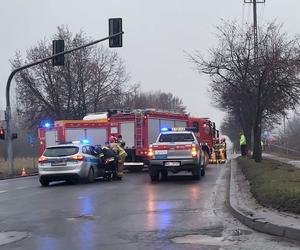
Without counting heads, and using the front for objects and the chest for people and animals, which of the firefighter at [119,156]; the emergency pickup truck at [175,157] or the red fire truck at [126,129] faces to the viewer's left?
the firefighter

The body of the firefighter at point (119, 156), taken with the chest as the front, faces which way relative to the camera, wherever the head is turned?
to the viewer's left

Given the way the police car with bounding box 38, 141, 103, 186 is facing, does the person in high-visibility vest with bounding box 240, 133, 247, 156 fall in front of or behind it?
in front

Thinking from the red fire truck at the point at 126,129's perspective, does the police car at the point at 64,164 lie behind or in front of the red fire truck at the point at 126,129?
behind

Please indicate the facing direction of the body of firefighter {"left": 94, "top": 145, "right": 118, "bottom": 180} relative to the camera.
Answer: to the viewer's left
